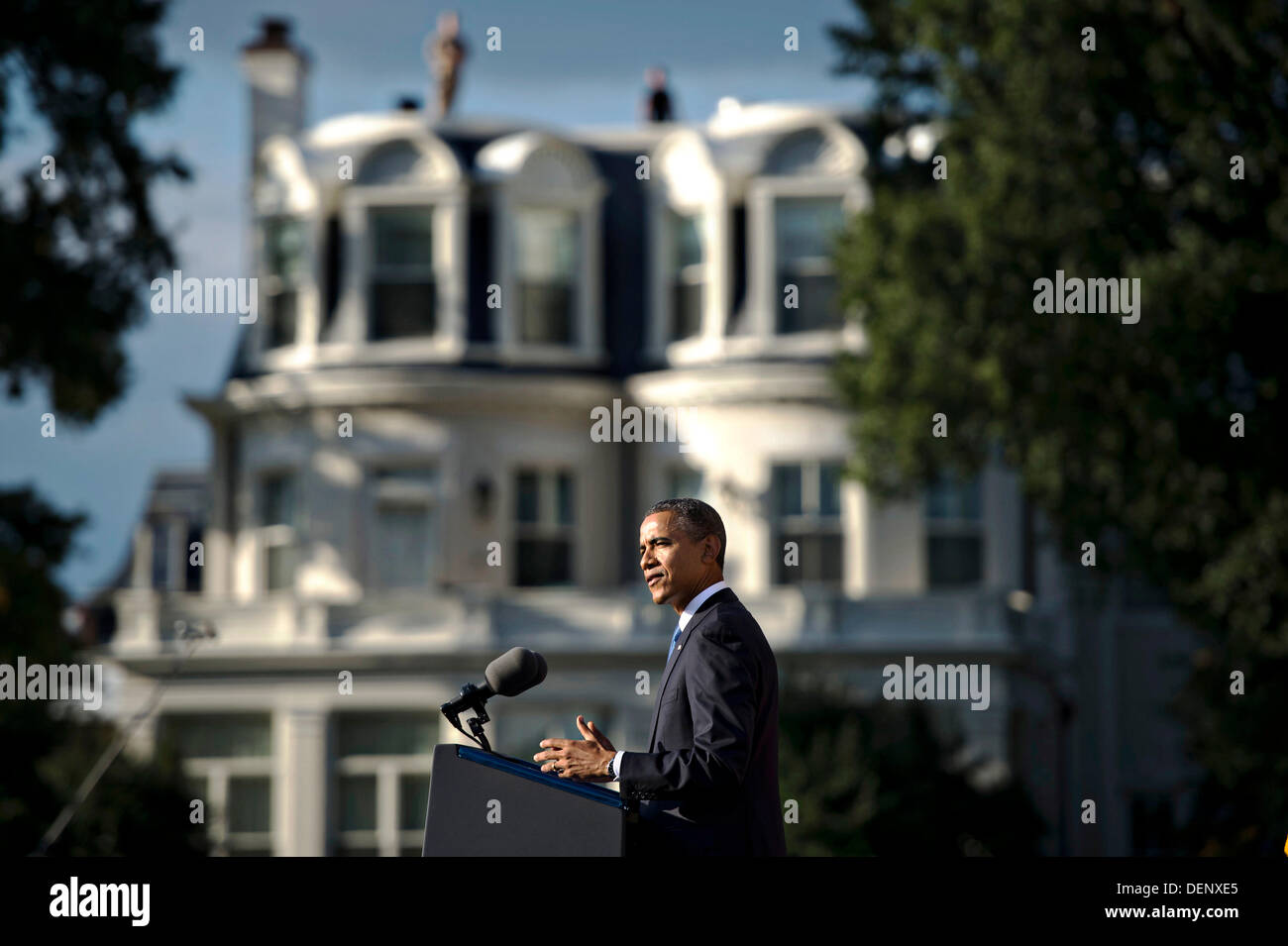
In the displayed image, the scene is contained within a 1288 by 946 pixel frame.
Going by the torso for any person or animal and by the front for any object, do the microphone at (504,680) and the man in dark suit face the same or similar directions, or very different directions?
very different directions

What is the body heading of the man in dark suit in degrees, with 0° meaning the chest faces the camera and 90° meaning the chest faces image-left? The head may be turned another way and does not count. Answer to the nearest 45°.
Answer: approximately 90°

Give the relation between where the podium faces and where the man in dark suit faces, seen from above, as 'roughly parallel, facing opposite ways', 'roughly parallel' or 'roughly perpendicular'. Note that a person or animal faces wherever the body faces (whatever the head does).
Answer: roughly parallel

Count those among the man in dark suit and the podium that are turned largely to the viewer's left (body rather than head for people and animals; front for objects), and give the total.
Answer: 2

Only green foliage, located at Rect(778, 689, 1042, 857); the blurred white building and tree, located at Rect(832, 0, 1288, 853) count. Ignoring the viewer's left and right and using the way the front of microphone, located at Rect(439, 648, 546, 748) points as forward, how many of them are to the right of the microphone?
0

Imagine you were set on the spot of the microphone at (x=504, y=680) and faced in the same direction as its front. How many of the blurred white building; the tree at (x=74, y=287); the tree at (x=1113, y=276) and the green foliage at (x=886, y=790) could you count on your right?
0

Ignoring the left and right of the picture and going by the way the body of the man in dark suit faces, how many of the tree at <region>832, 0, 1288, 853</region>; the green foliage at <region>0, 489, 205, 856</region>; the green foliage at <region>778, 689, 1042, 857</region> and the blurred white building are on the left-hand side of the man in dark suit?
0

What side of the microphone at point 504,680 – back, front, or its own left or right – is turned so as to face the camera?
right

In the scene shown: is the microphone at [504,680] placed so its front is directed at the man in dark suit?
yes

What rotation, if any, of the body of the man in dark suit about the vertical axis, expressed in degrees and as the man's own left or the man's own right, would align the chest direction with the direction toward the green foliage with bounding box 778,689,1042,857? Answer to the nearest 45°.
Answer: approximately 90° to the man's own right

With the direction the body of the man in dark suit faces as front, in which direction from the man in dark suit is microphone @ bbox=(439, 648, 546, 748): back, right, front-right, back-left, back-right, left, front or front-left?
front

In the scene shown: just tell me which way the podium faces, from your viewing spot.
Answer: facing to the left of the viewer

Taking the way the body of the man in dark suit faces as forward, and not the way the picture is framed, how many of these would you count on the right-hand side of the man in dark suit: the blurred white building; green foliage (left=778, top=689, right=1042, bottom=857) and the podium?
2
